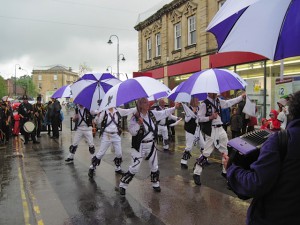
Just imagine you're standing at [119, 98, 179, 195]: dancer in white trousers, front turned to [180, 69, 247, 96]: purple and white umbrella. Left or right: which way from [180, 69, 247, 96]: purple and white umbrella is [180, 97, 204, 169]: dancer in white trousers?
left

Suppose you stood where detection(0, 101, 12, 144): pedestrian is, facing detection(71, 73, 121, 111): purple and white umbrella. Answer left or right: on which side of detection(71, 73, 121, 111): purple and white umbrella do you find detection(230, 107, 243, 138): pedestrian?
left

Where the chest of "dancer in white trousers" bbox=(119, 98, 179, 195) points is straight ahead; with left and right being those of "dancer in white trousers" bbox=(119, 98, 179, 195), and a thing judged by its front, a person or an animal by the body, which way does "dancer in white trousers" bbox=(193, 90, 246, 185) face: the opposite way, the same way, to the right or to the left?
the same way

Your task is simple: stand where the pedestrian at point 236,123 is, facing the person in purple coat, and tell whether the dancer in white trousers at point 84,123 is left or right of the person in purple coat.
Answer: right

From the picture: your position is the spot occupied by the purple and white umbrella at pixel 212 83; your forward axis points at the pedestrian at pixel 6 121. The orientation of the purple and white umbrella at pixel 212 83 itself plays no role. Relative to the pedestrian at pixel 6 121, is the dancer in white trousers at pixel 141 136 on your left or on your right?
left

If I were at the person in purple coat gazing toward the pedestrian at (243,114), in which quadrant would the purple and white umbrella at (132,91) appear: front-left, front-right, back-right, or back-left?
front-left
